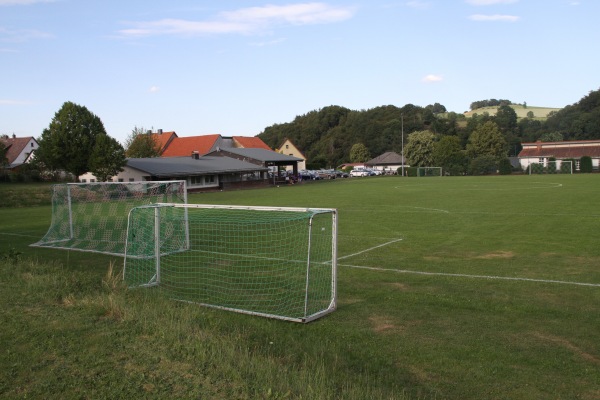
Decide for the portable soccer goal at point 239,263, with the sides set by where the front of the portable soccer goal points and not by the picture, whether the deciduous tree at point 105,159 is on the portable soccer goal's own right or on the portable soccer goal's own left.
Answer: on the portable soccer goal's own left

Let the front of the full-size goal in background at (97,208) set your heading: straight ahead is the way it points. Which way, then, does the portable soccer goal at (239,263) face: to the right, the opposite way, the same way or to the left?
the same way

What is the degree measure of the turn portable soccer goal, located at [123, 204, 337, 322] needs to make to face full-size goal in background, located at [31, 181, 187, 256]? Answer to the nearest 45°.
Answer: approximately 90° to its left

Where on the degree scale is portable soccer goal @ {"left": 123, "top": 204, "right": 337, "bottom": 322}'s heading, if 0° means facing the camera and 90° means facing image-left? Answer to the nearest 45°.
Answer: approximately 225°

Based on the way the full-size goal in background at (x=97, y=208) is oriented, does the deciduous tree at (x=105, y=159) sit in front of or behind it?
in front

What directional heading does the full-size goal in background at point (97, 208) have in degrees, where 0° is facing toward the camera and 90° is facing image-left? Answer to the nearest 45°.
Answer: approximately 225°

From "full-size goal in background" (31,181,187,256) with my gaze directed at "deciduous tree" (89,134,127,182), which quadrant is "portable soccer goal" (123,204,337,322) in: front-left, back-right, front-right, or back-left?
back-right
